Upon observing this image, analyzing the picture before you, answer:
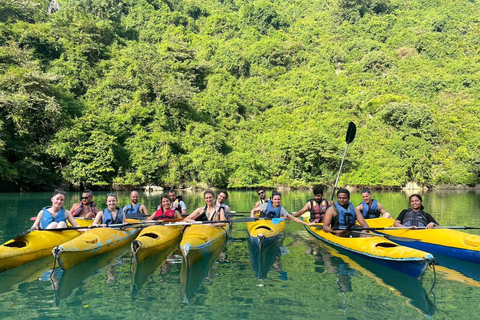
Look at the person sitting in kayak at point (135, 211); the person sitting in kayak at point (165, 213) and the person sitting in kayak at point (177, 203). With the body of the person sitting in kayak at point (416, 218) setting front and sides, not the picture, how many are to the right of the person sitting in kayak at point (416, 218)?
3

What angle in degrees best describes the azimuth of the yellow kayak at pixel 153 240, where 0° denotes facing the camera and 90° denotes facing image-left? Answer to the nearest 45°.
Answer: approximately 45°

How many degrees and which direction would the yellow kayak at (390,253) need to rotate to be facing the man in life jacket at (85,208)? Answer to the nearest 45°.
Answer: approximately 135° to its right

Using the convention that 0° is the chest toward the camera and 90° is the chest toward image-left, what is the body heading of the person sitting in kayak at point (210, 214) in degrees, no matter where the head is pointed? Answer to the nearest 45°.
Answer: approximately 0°

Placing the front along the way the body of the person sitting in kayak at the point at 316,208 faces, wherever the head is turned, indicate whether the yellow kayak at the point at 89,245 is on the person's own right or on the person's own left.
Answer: on the person's own right

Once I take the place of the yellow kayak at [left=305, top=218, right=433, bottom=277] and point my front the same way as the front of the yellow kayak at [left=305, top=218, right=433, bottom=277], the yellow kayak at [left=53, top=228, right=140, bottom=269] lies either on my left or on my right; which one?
on my right

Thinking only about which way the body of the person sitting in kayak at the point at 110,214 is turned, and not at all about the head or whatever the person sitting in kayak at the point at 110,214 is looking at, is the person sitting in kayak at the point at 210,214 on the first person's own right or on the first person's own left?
on the first person's own left

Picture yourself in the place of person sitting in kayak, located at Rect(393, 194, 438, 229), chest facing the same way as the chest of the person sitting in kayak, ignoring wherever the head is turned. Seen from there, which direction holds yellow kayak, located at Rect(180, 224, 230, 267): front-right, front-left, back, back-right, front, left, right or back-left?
front-right

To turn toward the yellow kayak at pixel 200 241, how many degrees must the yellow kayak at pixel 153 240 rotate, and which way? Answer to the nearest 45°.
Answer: approximately 90° to its left

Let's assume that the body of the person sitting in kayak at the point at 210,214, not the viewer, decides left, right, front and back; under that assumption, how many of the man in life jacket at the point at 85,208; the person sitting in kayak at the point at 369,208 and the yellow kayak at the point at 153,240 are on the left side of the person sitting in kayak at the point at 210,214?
1

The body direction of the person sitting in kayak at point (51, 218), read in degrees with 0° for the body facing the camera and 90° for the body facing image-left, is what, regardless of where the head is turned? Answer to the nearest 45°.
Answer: approximately 0°

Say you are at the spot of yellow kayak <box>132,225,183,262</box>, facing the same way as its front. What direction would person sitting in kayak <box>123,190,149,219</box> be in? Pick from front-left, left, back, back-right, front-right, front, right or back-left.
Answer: back-right
